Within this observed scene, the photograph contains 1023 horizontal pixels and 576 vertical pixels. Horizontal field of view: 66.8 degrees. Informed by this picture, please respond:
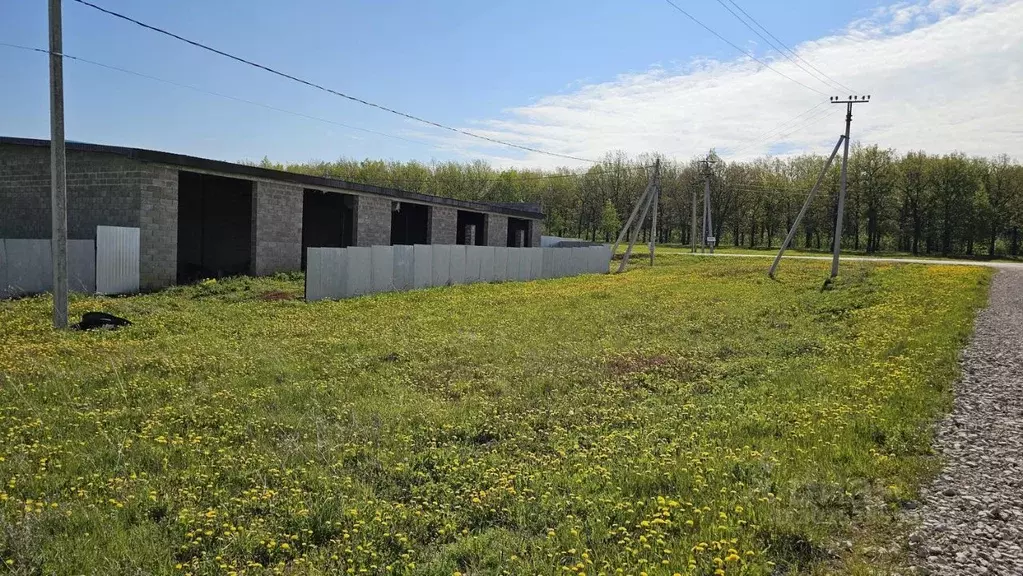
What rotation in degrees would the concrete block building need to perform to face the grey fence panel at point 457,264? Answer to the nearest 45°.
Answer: approximately 45° to its left

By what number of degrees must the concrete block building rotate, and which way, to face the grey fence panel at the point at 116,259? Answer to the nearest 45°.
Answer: approximately 45° to its right

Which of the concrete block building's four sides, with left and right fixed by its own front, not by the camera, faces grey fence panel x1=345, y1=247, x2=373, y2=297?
front

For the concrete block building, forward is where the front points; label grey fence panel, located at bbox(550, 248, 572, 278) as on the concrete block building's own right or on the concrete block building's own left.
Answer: on the concrete block building's own left

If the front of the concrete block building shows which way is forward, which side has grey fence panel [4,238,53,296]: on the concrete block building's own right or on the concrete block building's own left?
on the concrete block building's own right

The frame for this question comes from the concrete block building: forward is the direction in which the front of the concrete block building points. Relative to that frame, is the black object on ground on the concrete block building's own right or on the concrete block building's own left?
on the concrete block building's own right

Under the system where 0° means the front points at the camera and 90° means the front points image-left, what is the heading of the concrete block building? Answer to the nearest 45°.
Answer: approximately 315°

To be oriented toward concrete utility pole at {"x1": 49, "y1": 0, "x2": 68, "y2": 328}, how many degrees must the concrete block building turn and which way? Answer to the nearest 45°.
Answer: approximately 45° to its right
